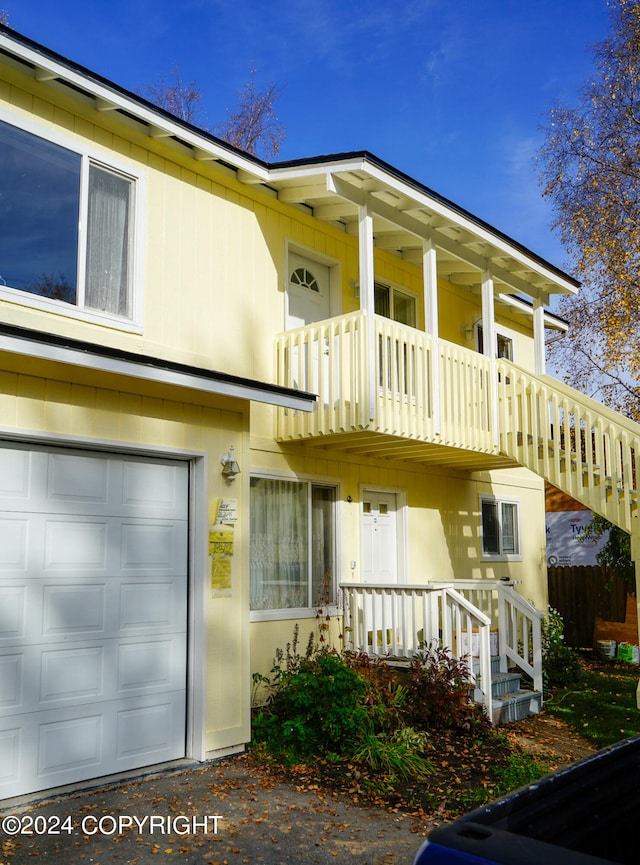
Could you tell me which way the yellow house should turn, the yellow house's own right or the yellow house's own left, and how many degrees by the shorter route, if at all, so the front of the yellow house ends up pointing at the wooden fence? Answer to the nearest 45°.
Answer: approximately 90° to the yellow house's own left

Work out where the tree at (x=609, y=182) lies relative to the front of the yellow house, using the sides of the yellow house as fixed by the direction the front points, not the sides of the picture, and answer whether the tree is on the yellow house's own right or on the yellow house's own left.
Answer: on the yellow house's own left

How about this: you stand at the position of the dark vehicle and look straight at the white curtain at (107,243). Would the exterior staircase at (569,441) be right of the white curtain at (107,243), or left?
right

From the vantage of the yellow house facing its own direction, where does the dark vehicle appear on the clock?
The dark vehicle is roughly at 1 o'clock from the yellow house.

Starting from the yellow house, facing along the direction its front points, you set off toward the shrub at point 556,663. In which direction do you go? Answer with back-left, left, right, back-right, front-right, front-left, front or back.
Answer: left

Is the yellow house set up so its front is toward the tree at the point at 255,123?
no

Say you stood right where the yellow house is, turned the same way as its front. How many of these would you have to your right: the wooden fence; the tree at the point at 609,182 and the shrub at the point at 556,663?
0

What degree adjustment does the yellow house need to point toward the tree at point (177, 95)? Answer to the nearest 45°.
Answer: approximately 135° to its left

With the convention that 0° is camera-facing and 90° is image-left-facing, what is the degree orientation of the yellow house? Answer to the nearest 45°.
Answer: approximately 315°
